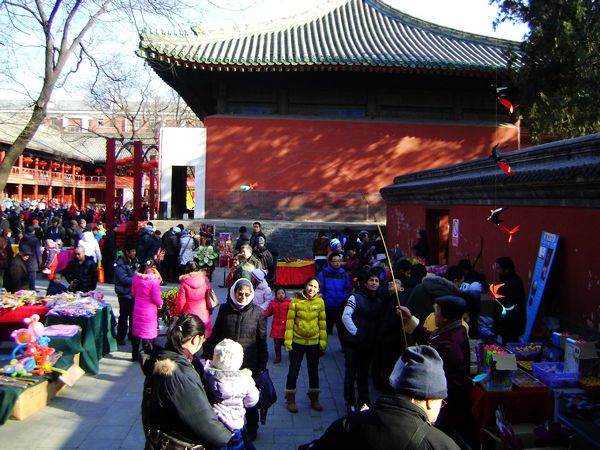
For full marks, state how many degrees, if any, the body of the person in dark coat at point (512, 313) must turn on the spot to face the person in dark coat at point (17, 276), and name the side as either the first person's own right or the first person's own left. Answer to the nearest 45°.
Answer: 0° — they already face them

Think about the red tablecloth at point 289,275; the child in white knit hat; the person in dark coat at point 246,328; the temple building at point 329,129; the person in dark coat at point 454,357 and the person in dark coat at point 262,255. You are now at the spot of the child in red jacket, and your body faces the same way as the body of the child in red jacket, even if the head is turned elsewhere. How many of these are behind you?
3

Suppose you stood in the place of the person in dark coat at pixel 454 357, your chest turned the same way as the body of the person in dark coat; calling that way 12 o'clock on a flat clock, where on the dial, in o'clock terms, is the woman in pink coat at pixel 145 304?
The woman in pink coat is roughly at 1 o'clock from the person in dark coat.

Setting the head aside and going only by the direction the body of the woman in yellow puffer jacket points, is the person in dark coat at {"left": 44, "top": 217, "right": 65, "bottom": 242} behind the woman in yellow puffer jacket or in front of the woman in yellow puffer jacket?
behind

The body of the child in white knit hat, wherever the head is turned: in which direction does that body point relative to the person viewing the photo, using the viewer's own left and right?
facing away from the viewer

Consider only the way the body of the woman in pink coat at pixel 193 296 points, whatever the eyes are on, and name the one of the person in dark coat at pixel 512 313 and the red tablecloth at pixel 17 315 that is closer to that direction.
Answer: the red tablecloth

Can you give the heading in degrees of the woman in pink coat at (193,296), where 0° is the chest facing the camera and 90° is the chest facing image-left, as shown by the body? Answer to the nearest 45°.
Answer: approximately 180°

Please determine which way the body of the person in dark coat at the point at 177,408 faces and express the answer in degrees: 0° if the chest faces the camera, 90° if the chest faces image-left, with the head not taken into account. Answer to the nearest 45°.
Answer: approximately 225°

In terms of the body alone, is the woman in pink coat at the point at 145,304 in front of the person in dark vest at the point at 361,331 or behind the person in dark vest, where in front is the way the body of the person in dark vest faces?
behind
